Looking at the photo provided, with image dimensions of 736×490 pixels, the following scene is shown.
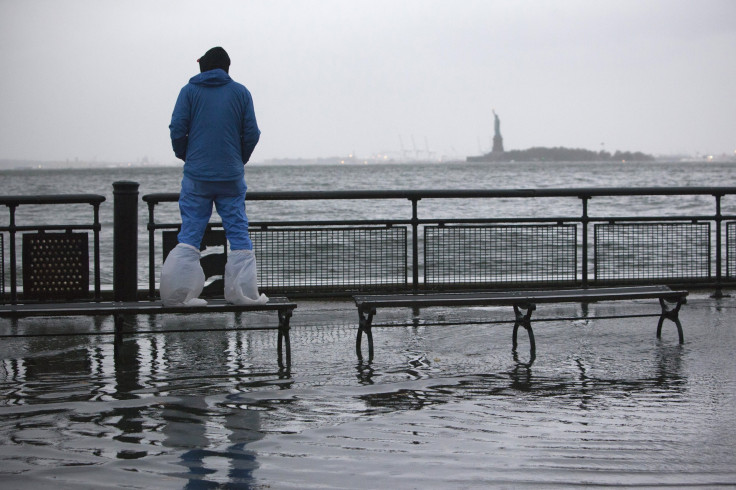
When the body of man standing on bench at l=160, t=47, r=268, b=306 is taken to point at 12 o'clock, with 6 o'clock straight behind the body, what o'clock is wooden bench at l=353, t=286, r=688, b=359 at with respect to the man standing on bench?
The wooden bench is roughly at 3 o'clock from the man standing on bench.

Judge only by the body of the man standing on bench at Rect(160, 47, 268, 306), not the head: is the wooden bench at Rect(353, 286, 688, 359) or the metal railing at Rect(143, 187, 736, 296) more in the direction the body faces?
the metal railing

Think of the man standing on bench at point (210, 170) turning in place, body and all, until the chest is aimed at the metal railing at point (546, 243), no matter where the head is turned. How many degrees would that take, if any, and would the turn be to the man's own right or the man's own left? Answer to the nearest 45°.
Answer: approximately 45° to the man's own right

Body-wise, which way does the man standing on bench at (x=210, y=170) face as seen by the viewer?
away from the camera

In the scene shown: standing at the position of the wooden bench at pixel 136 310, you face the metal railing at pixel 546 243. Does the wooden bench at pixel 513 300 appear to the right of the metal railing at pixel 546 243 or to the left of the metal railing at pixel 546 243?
right

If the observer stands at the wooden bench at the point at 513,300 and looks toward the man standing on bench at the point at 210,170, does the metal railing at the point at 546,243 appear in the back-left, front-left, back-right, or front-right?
back-right
